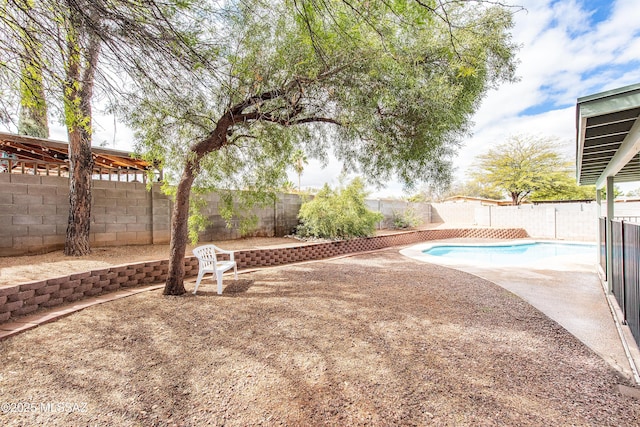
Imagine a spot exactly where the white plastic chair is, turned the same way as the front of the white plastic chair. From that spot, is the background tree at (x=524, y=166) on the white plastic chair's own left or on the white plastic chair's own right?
on the white plastic chair's own left

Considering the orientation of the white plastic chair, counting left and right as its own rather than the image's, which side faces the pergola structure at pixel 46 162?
back

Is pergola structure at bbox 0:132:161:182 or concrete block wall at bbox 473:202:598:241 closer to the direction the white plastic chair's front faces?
the concrete block wall

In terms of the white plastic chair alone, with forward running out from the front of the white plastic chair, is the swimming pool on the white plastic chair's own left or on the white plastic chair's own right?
on the white plastic chair's own left

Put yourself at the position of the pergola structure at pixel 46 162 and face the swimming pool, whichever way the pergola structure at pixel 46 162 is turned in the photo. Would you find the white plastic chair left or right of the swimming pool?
right

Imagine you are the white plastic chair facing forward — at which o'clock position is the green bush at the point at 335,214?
The green bush is roughly at 9 o'clock from the white plastic chair.

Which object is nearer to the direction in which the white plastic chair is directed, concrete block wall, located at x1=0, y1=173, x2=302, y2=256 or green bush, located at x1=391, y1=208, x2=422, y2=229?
the green bush

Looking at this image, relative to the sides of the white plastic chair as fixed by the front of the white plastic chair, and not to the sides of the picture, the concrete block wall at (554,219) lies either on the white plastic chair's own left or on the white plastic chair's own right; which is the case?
on the white plastic chair's own left

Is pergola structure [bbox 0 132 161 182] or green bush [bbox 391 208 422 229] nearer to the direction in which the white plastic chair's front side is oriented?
the green bush

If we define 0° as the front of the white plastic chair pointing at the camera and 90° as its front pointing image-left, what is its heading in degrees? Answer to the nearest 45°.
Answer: approximately 315°
